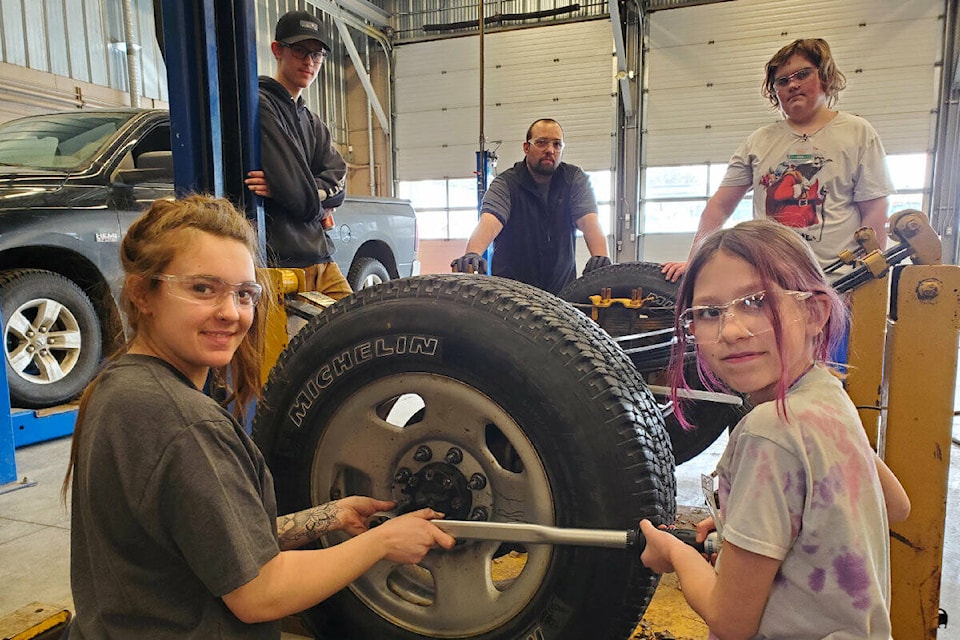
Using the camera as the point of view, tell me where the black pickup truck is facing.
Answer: facing the viewer and to the left of the viewer

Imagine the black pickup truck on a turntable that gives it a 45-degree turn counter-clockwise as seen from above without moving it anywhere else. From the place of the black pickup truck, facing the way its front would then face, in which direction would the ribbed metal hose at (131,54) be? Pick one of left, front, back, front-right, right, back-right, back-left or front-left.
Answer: back

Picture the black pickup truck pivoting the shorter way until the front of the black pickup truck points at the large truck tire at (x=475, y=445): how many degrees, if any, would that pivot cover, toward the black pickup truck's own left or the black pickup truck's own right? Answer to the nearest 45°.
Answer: approximately 45° to the black pickup truck's own left

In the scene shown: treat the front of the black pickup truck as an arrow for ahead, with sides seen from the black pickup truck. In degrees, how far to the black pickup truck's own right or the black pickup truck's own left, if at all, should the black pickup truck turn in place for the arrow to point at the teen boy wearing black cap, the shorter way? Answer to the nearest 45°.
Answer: approximately 90° to the black pickup truck's own left

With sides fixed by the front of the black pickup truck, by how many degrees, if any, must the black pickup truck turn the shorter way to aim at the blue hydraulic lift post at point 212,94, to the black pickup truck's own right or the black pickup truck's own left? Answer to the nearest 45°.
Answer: approximately 45° to the black pickup truck's own left
